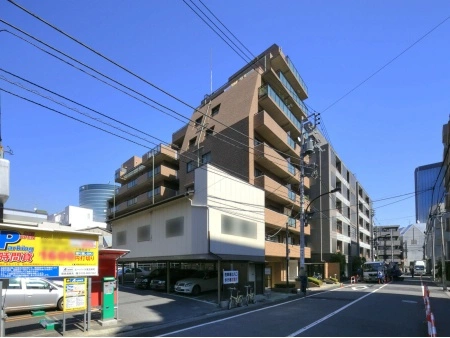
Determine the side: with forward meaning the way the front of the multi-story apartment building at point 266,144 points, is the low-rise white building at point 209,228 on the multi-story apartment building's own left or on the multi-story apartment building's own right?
on the multi-story apartment building's own right

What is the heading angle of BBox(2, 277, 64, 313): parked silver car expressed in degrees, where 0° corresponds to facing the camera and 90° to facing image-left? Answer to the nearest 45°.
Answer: approximately 270°

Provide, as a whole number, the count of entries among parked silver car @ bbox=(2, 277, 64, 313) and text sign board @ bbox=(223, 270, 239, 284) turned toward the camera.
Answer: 1

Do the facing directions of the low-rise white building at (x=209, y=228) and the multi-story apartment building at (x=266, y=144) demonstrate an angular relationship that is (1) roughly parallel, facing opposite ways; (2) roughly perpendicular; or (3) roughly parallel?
roughly parallel

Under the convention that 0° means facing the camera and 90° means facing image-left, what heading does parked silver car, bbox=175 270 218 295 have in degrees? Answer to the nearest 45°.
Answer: approximately 45°

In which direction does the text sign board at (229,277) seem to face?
toward the camera

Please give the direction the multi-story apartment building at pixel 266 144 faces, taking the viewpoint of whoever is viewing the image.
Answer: facing the viewer and to the right of the viewer

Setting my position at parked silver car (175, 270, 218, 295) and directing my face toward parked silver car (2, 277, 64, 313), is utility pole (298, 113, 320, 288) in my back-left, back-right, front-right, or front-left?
back-left

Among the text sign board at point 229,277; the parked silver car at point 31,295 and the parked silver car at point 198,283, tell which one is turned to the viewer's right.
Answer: the parked silver car at point 31,295
